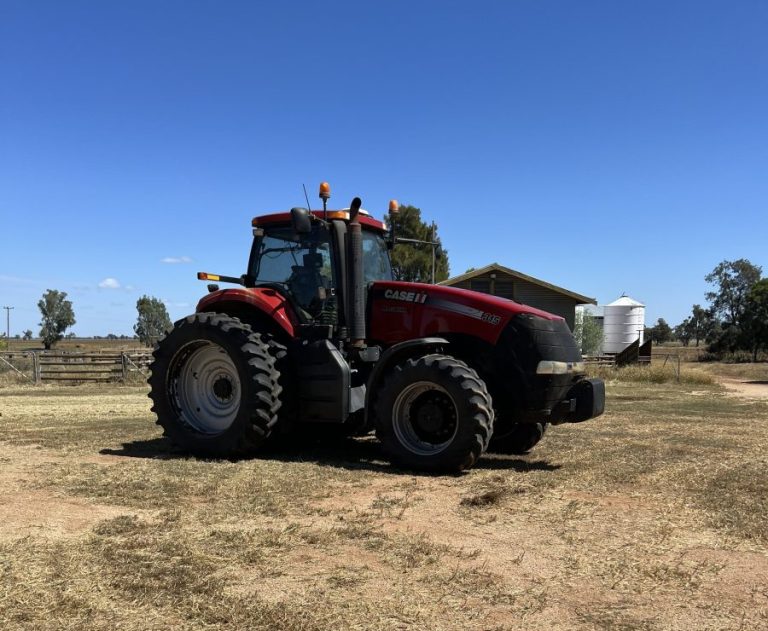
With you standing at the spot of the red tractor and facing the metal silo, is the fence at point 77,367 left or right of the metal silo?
left

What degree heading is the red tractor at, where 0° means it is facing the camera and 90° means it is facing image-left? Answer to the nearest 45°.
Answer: approximately 315°

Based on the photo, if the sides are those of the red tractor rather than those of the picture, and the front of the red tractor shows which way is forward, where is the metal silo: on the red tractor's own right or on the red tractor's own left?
on the red tractor's own left

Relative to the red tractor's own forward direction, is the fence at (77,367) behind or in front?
behind

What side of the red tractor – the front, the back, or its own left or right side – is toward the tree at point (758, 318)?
left

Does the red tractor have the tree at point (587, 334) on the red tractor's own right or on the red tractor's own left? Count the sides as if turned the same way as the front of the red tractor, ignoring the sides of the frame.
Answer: on the red tractor's own left

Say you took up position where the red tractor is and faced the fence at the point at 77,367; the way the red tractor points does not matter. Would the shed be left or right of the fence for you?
right

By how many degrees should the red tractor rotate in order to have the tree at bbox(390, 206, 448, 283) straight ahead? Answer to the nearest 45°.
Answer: approximately 135° to its left
